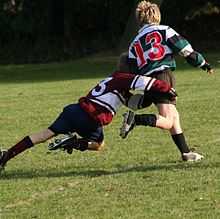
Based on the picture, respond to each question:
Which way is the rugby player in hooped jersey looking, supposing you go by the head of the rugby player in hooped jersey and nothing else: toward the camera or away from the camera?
away from the camera

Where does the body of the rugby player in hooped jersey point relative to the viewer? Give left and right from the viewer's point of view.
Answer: facing away from the viewer and to the right of the viewer
